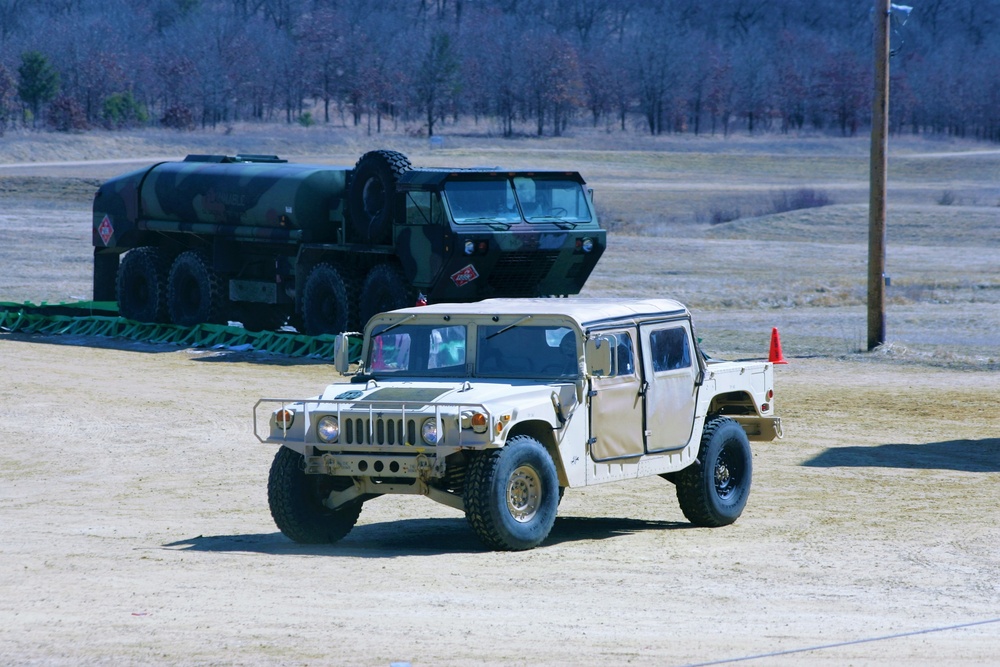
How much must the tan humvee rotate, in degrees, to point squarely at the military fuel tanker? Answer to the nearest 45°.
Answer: approximately 135° to its right

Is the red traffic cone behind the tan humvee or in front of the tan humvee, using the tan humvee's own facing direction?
behind

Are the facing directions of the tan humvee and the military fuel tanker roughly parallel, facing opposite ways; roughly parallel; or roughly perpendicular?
roughly perpendicular

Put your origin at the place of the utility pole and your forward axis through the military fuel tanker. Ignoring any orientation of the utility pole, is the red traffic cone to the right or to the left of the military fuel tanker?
left

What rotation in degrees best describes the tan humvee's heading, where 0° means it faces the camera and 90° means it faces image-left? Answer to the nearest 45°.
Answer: approximately 45°

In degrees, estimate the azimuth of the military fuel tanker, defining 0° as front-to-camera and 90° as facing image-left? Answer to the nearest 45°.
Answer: approximately 315°

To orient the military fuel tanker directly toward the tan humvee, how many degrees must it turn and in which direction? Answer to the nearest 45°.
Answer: approximately 45° to its right
